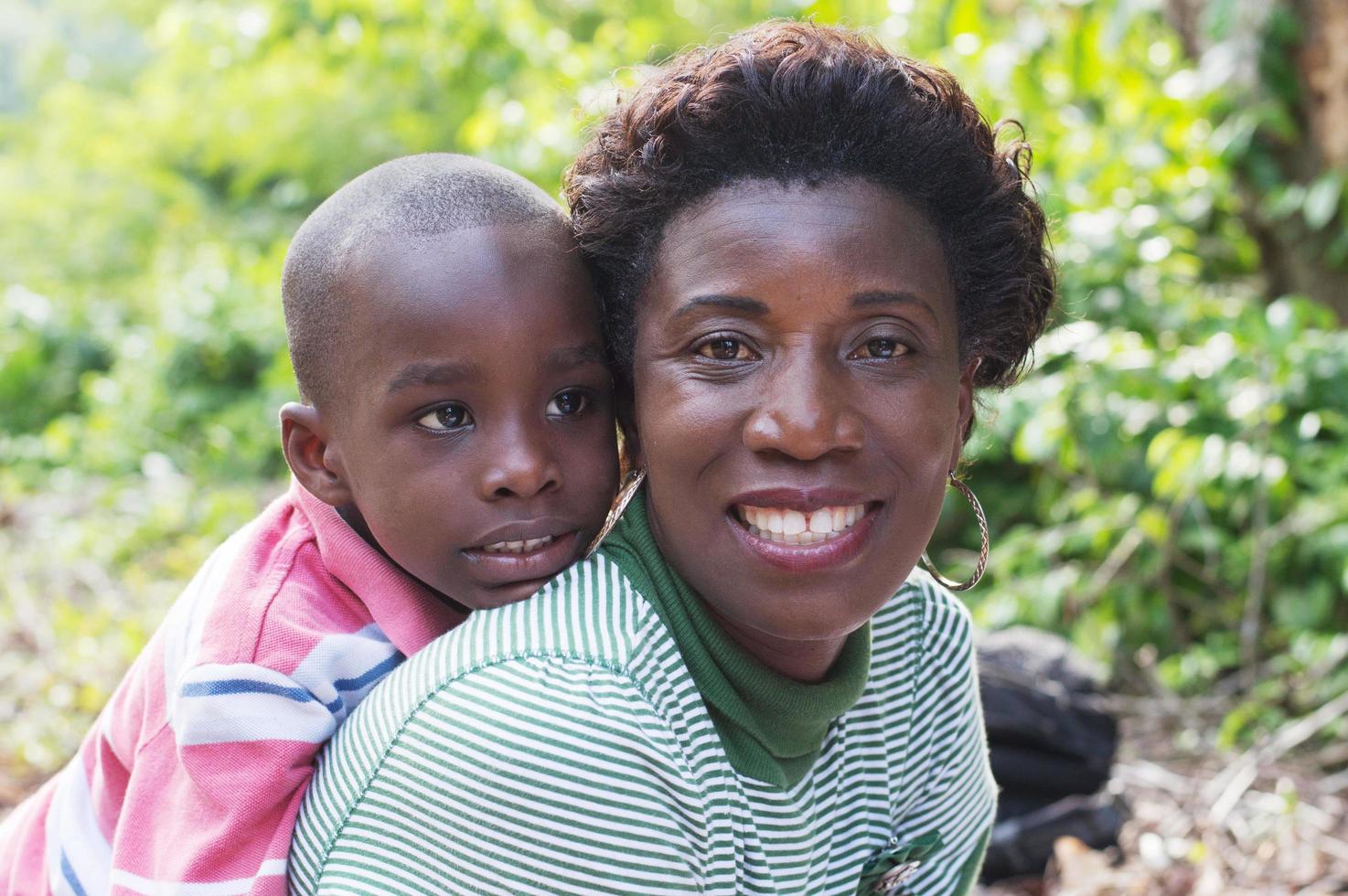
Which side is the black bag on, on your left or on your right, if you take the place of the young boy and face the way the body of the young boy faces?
on your left

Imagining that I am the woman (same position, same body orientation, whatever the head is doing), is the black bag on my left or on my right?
on my left

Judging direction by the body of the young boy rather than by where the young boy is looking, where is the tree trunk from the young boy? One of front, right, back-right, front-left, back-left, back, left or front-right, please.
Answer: left

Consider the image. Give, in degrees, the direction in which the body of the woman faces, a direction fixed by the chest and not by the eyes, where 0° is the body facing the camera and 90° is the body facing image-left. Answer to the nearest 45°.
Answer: approximately 315°
